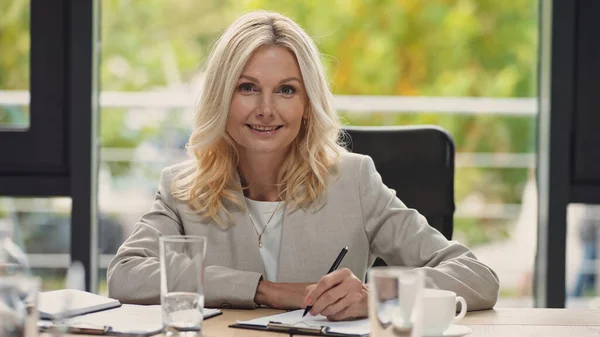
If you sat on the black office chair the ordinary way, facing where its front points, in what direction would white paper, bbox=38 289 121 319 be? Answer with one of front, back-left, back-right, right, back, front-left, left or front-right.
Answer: front-right

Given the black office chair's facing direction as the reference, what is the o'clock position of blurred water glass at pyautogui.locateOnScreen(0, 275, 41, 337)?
The blurred water glass is roughly at 1 o'clock from the black office chair.

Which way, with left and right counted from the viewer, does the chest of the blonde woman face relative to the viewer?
facing the viewer

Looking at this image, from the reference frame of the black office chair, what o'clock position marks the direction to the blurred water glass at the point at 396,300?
The blurred water glass is roughly at 12 o'clock from the black office chair.

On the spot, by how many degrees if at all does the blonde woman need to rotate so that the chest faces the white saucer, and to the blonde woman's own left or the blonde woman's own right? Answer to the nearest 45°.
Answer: approximately 45° to the blonde woman's own left

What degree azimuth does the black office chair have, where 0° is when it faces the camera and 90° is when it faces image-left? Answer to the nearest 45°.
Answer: approximately 0°

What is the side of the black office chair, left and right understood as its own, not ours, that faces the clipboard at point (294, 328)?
front

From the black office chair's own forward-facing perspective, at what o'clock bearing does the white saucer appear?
The white saucer is roughly at 12 o'clock from the black office chair.

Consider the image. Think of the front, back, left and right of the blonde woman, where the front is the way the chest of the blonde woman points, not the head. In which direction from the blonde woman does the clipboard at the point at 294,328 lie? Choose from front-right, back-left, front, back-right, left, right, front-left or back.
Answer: front

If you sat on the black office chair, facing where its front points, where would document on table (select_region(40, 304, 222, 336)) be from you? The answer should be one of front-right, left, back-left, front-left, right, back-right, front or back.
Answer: front-right

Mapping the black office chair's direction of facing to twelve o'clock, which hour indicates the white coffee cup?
The white coffee cup is roughly at 12 o'clock from the black office chair.
